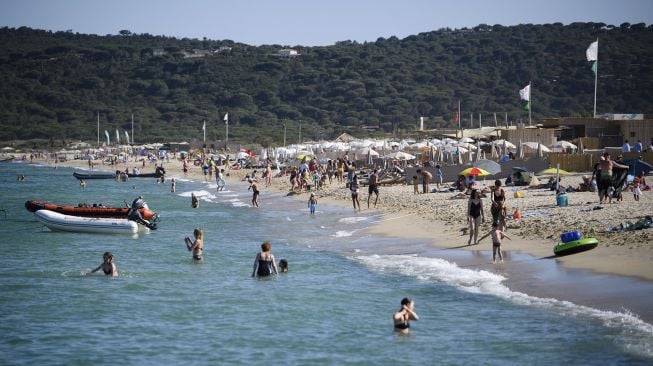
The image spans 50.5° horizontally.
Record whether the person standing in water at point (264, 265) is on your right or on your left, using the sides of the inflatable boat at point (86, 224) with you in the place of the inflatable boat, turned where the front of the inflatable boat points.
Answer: on your left

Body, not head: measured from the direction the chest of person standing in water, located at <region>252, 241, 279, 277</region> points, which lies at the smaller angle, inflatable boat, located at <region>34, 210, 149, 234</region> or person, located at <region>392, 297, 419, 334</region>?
the inflatable boat

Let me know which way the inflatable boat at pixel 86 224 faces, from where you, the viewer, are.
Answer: facing to the left of the viewer

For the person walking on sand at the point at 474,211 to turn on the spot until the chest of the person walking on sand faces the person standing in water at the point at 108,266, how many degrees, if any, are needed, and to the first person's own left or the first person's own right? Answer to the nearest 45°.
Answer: approximately 90° to the first person's own right

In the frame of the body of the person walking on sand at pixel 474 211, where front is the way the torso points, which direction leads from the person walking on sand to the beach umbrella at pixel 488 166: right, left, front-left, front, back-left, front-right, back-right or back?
back

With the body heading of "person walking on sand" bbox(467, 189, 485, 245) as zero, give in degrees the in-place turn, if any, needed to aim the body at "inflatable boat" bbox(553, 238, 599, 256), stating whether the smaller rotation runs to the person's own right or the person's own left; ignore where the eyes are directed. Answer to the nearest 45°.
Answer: approximately 45° to the person's own left

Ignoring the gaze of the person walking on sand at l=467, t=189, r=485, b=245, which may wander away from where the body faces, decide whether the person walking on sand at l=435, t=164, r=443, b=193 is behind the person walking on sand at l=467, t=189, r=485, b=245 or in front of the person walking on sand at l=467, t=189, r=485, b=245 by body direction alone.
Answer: behind

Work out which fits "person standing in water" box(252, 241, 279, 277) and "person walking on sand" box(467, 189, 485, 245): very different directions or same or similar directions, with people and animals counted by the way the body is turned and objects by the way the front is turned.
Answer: very different directions

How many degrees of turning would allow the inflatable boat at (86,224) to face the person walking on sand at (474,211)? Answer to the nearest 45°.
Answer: approximately 135° to its left

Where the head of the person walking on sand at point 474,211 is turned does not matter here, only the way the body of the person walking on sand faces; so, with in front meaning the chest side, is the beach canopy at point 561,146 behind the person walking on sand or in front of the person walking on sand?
behind
